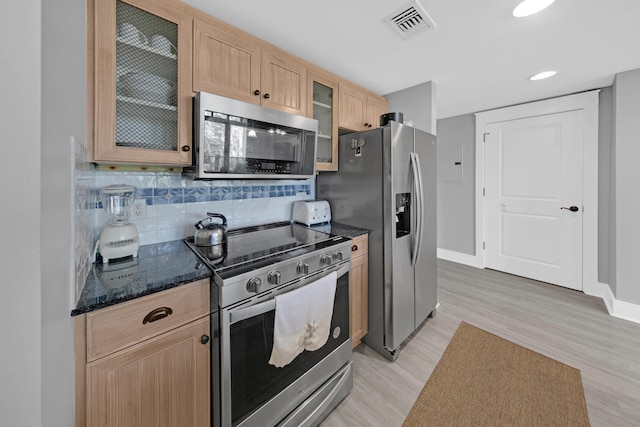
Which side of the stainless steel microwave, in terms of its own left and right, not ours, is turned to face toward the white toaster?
left

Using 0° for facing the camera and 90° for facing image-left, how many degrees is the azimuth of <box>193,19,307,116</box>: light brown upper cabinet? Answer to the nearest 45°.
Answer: approximately 315°

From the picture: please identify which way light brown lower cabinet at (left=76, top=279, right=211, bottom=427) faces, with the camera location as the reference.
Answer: facing the viewer and to the right of the viewer

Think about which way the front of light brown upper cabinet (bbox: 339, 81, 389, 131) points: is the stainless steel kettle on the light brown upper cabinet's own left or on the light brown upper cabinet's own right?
on the light brown upper cabinet's own right

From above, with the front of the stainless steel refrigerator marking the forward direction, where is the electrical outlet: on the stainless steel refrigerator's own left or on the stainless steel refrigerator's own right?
on the stainless steel refrigerator's own right

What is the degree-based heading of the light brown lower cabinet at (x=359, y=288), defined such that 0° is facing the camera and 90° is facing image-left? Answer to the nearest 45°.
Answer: approximately 315°

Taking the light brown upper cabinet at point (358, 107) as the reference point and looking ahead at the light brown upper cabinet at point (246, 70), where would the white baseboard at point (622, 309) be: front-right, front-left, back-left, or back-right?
back-left

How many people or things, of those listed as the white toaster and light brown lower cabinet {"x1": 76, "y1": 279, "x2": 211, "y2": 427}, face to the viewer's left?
0

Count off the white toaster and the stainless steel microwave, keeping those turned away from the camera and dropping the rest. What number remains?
0
